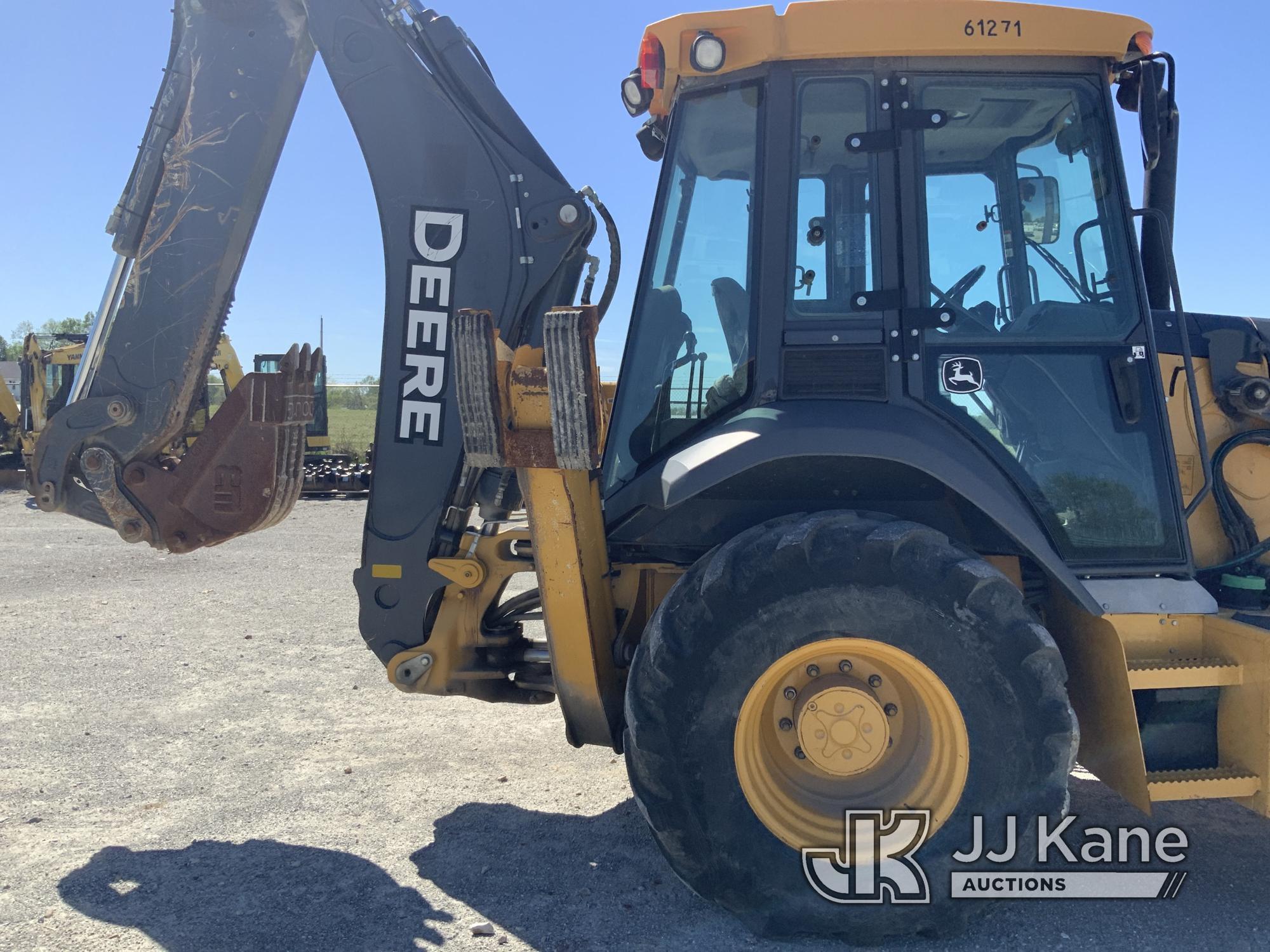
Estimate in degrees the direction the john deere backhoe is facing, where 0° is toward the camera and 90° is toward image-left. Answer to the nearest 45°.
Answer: approximately 270°
